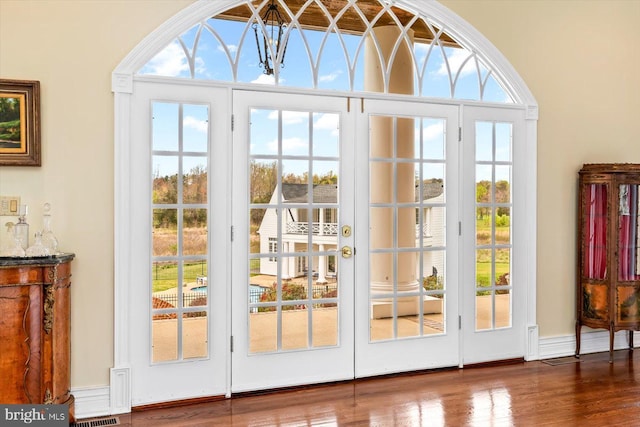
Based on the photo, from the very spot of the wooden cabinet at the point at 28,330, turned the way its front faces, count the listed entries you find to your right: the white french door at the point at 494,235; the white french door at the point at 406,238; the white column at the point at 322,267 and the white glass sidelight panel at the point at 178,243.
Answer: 0

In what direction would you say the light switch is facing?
toward the camera

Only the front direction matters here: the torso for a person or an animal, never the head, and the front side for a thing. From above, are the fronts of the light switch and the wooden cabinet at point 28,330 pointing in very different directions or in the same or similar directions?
same or similar directions

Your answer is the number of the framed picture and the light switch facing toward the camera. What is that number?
2

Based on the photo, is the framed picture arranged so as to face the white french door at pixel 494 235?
no

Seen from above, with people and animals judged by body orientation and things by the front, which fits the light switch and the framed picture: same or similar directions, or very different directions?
same or similar directions

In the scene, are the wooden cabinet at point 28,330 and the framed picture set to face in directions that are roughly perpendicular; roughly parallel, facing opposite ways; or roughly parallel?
roughly parallel

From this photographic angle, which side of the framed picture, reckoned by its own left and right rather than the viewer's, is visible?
front

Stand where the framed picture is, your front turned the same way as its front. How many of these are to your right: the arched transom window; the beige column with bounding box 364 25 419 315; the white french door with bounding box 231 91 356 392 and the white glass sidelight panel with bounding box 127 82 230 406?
0

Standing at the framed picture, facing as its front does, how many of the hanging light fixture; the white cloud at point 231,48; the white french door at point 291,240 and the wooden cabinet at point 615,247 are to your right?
0

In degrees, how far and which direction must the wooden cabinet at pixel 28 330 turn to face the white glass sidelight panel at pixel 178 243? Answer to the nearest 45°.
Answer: approximately 90° to its left

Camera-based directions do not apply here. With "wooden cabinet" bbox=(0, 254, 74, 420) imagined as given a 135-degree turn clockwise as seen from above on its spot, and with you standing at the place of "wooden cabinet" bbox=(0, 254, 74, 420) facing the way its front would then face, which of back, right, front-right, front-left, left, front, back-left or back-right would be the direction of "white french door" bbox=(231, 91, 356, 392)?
back-right

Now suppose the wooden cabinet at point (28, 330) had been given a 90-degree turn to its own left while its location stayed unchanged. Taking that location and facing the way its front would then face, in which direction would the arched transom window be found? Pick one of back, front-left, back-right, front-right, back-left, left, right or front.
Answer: front
